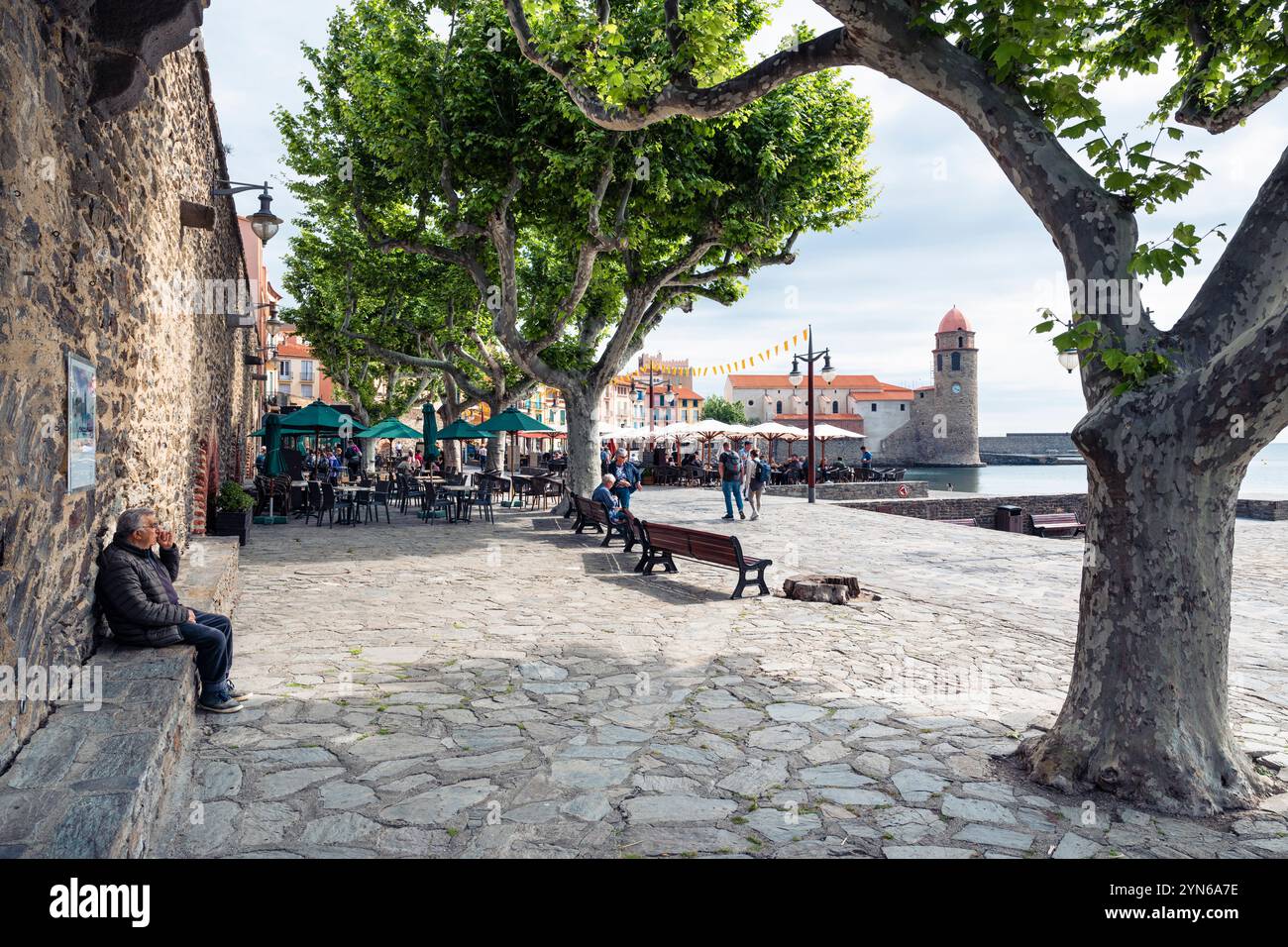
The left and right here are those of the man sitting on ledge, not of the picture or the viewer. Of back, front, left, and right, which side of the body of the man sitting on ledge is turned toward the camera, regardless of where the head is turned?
right

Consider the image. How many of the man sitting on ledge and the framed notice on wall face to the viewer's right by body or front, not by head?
2

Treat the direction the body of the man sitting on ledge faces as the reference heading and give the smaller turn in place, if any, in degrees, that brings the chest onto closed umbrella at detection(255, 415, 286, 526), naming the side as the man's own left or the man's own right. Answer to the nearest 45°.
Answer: approximately 90° to the man's own left

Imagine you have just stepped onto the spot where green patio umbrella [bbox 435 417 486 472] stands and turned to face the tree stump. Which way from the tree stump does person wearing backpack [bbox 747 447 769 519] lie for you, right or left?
left

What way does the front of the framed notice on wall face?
to the viewer's right

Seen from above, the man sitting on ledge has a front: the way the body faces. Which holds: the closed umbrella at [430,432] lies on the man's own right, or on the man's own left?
on the man's own left

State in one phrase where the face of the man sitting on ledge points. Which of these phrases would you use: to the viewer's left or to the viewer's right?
to the viewer's right

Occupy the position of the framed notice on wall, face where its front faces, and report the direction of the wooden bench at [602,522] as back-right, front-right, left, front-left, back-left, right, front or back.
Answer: front-left
